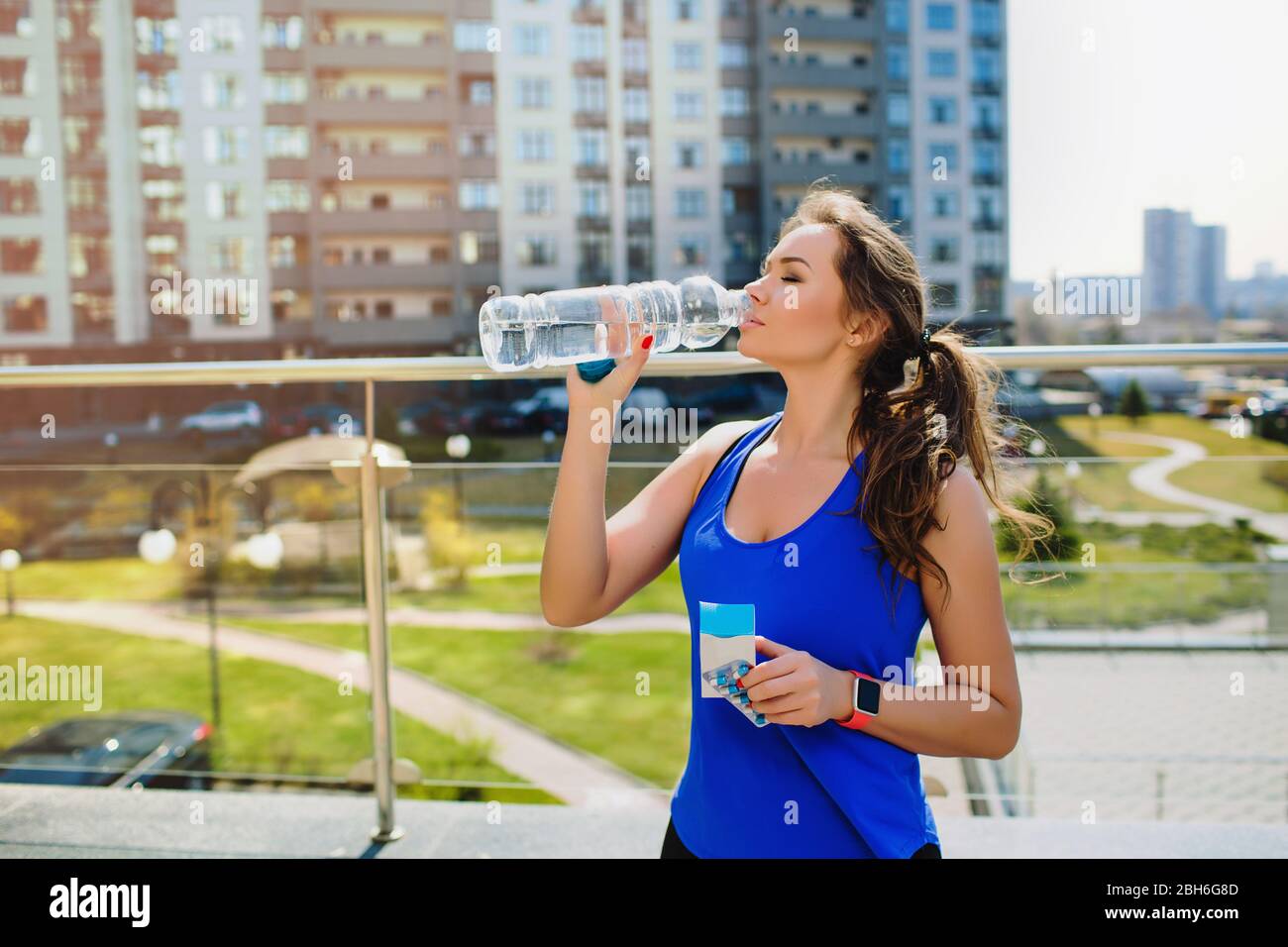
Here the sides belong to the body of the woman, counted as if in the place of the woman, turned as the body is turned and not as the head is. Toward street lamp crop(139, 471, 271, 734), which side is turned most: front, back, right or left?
right

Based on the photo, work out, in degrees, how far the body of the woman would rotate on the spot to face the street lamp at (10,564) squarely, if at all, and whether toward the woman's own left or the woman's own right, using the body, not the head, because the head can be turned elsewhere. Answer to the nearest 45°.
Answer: approximately 90° to the woman's own right

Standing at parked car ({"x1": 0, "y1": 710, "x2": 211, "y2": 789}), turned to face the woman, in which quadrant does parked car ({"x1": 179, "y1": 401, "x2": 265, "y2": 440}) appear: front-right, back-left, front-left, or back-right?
back-left

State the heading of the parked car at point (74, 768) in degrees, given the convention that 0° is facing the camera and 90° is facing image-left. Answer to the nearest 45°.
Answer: approximately 90°

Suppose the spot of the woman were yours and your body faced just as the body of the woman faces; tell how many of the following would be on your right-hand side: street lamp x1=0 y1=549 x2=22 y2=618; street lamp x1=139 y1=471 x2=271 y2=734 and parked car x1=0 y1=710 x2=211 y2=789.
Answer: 3

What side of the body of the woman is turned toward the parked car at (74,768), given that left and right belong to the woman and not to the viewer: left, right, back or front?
right

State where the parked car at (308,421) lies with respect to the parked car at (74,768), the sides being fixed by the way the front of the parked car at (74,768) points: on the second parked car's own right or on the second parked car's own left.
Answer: on the second parked car's own right

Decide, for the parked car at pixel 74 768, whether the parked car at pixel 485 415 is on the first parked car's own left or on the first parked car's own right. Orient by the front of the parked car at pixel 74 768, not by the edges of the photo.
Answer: on the first parked car's own right

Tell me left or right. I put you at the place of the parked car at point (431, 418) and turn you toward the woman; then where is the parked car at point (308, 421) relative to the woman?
right
